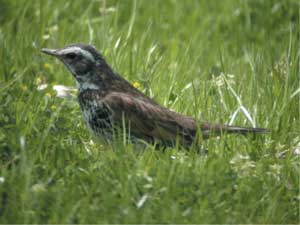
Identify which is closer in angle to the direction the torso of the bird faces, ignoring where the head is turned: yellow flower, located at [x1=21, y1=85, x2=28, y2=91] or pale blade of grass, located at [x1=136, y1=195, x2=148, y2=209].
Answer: the yellow flower

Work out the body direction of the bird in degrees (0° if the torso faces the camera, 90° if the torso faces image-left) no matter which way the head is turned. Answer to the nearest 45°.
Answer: approximately 90°

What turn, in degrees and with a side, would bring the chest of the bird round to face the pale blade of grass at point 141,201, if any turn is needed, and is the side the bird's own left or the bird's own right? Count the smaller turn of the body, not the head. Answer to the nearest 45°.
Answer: approximately 90° to the bird's own left

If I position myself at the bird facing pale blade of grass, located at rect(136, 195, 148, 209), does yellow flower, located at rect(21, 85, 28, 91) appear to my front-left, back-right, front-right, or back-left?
back-right
